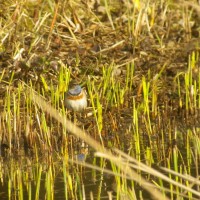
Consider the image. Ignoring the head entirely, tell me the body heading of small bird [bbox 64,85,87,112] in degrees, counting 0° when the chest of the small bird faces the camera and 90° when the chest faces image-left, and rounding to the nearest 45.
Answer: approximately 0°
